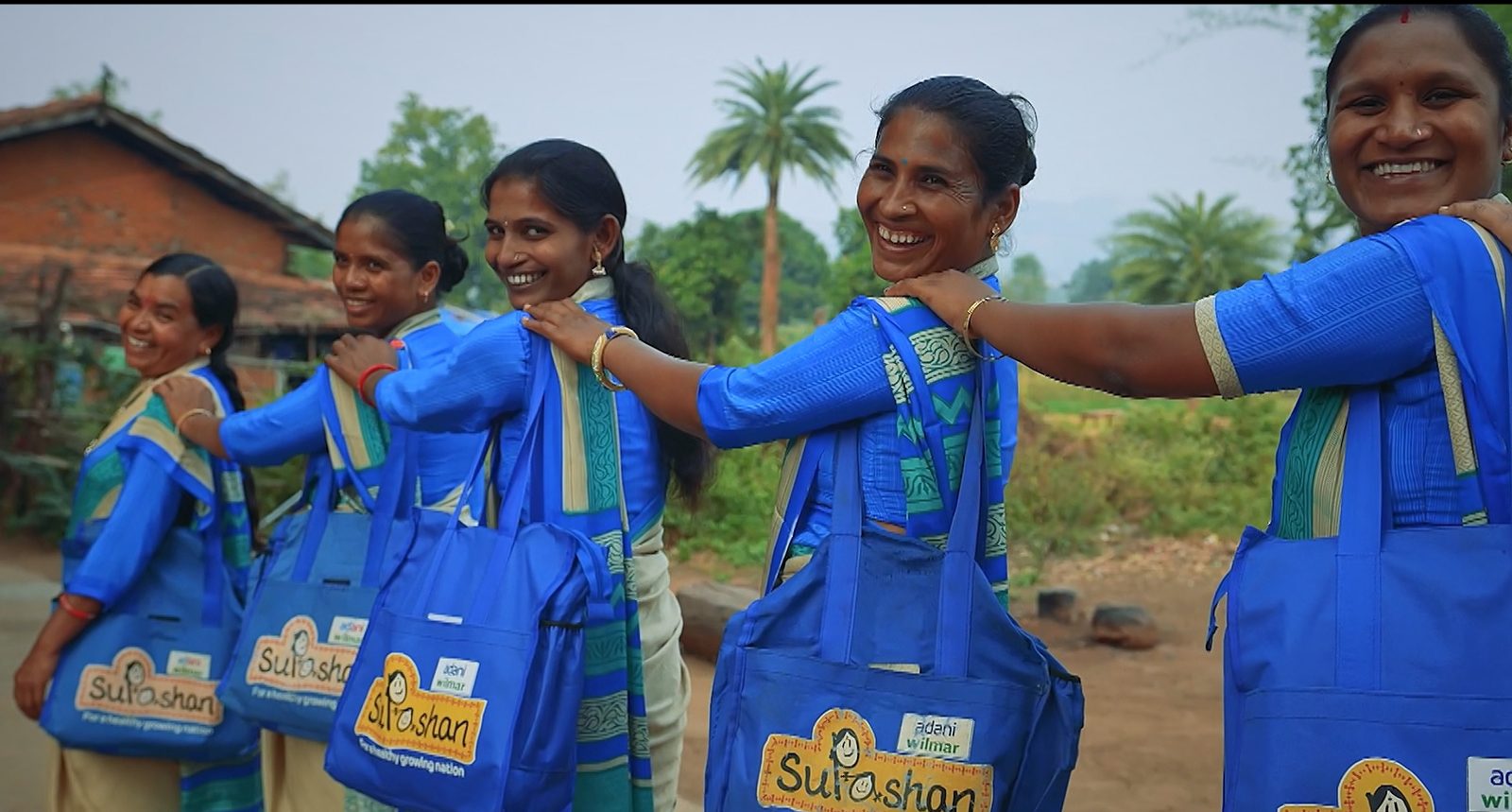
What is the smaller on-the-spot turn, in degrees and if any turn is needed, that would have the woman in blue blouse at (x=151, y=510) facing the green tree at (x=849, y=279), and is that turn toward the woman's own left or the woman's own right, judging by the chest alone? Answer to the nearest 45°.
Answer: approximately 135° to the woman's own right

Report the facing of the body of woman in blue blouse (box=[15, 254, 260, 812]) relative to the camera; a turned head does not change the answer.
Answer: to the viewer's left

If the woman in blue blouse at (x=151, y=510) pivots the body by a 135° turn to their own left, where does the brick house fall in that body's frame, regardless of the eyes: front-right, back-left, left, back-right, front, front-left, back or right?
back-left

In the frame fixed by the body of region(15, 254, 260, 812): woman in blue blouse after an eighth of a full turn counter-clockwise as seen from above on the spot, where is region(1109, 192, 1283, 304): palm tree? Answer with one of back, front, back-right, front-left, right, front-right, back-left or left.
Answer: back

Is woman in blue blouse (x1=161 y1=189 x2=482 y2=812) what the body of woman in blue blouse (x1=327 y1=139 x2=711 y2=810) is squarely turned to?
yes

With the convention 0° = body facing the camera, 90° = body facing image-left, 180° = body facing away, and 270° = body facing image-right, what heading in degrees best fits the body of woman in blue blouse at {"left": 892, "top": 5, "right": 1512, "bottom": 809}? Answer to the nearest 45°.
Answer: approximately 90°

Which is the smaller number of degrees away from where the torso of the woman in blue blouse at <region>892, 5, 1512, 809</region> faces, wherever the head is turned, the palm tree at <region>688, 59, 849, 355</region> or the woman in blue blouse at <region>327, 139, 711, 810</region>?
the woman in blue blouse

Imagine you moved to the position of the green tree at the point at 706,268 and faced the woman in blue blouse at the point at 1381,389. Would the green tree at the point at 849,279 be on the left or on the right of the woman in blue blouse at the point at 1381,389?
left

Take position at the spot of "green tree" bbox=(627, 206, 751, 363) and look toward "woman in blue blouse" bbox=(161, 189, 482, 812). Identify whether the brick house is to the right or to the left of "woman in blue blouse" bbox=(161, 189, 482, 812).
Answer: right

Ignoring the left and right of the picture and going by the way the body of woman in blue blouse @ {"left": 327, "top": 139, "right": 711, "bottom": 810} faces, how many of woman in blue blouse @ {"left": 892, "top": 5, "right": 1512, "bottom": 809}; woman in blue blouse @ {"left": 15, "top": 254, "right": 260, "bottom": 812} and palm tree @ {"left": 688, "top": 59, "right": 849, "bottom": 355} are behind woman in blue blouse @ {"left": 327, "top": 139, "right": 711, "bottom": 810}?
1

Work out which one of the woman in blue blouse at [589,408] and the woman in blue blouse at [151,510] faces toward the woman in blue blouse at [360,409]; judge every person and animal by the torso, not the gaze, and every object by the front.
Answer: the woman in blue blouse at [589,408]

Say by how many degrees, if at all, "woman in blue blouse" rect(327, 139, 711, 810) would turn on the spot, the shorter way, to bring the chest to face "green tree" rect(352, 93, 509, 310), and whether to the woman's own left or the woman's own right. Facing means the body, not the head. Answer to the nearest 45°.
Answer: approximately 45° to the woman's own right

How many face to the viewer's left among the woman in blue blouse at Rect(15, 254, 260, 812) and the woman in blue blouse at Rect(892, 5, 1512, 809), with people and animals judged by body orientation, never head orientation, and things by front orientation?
2

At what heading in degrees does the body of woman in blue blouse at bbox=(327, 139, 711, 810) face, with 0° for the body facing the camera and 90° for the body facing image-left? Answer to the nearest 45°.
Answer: approximately 135°
